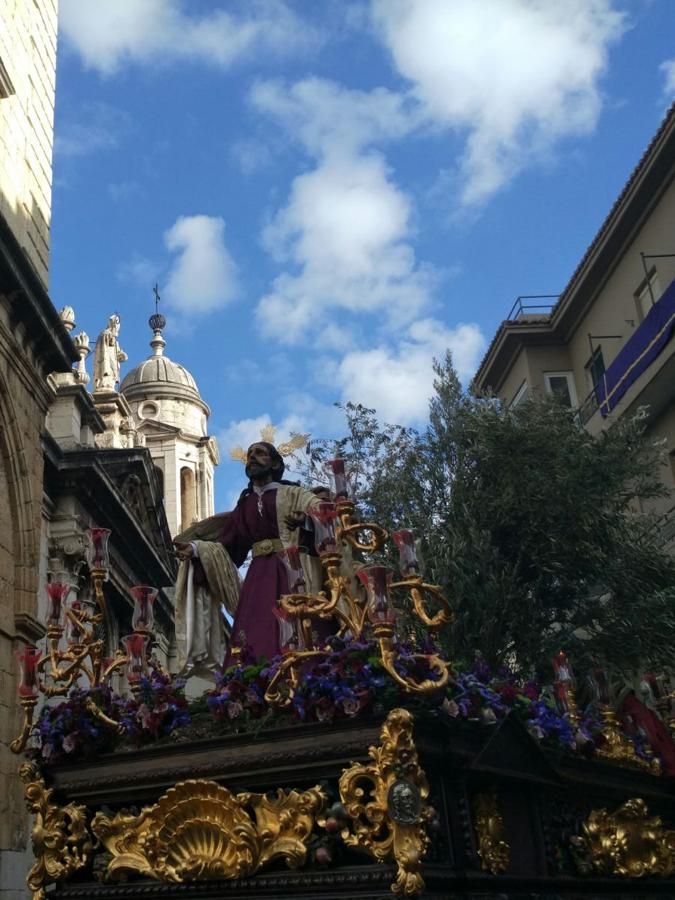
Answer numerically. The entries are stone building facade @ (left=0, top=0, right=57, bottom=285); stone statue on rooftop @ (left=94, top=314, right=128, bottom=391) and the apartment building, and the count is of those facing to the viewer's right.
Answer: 2

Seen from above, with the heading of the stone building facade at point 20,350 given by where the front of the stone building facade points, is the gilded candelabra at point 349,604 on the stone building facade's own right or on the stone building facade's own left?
on the stone building facade's own right

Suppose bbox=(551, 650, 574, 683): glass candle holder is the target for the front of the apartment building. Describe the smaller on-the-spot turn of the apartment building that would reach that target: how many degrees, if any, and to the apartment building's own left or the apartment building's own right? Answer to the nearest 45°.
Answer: approximately 45° to the apartment building's own left

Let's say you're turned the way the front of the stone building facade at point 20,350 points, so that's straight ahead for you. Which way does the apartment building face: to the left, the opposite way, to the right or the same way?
the opposite way

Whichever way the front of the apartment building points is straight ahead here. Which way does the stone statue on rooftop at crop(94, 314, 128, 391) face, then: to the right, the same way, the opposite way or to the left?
the opposite way

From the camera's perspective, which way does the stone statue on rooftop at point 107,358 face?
to the viewer's right

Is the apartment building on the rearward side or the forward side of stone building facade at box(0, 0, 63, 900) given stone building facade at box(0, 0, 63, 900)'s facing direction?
on the forward side

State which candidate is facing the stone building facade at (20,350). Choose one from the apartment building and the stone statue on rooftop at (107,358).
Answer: the apartment building

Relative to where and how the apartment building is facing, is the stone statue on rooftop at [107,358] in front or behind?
in front

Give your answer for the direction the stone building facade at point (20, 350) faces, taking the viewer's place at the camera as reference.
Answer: facing to the right of the viewer

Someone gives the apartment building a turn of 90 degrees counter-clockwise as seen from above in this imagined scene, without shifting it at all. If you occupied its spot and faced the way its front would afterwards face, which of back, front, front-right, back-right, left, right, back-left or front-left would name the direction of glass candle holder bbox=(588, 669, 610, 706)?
front-right
